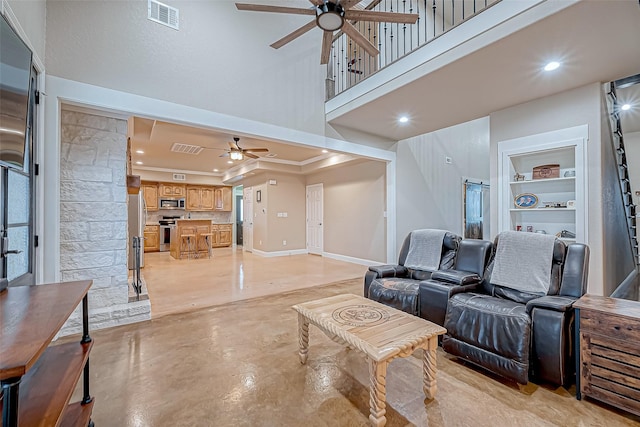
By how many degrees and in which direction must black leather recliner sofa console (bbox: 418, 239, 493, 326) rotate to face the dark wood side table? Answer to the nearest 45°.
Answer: approximately 90° to its left

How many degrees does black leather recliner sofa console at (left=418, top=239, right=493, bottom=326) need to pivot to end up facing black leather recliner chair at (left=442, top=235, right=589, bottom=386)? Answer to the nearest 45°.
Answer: approximately 90° to its left

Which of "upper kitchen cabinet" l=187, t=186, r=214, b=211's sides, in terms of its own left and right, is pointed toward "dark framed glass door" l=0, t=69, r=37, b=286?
front

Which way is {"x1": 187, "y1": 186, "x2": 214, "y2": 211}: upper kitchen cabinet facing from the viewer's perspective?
toward the camera

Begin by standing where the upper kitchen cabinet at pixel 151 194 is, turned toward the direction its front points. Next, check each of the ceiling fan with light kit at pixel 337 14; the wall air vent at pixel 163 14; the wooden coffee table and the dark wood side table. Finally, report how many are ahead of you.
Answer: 4

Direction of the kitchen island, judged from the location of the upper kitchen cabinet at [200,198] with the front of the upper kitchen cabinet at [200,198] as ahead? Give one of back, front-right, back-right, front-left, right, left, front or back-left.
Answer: front

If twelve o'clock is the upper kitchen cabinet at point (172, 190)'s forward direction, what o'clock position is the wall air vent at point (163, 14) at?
The wall air vent is roughly at 12 o'clock from the upper kitchen cabinet.

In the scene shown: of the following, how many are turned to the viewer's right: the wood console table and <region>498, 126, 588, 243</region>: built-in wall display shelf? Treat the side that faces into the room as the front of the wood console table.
1

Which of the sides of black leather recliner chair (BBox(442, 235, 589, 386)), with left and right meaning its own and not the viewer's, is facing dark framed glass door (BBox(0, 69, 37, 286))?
front

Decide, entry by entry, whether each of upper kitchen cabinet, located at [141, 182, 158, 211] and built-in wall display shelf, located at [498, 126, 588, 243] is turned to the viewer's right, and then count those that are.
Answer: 0

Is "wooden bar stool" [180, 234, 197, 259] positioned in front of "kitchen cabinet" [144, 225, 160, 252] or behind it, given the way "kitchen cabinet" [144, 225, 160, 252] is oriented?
in front

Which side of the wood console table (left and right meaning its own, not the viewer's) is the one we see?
right

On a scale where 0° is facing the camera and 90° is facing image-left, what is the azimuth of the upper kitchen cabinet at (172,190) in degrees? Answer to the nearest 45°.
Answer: approximately 0°
